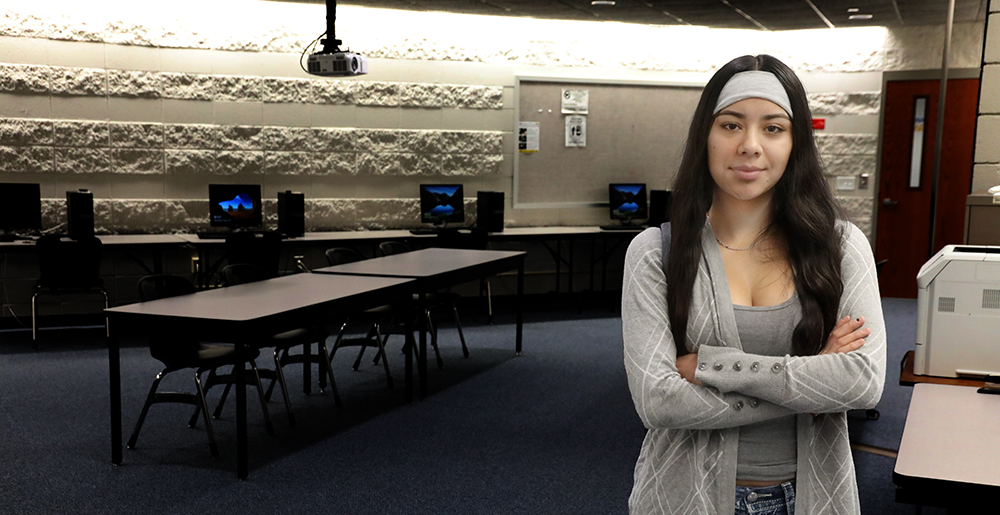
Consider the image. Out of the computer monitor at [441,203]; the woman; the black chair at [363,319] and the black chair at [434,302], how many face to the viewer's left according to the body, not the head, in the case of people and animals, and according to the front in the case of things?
0

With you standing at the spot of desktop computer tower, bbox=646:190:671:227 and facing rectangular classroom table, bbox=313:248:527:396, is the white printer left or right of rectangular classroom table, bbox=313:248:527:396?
left

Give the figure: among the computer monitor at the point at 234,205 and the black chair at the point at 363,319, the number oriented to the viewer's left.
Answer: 0

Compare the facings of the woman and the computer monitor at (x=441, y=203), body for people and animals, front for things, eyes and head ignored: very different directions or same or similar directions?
same or similar directions

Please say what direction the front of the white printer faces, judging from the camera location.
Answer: facing to the left of the viewer

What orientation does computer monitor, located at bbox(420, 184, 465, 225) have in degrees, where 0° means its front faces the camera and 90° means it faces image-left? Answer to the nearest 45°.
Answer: approximately 0°

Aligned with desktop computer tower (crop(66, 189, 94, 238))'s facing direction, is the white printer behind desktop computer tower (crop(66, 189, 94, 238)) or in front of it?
in front

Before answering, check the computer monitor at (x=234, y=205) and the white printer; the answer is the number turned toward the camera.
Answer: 1

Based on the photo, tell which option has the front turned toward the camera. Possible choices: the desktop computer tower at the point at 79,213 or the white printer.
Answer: the desktop computer tower

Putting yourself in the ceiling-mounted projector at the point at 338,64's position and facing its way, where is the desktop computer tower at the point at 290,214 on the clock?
The desktop computer tower is roughly at 7 o'clock from the ceiling-mounted projector.

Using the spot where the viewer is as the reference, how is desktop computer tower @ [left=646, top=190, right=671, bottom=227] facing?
facing the viewer and to the left of the viewer

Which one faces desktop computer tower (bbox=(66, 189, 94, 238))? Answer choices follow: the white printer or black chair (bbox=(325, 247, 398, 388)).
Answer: the white printer

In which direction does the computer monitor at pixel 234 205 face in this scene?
toward the camera

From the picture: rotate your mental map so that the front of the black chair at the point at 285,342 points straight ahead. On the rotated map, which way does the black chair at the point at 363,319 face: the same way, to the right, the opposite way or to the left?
the same way

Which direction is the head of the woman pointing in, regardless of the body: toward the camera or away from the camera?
toward the camera
